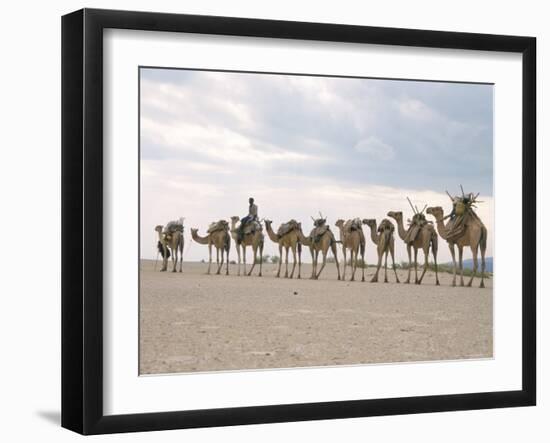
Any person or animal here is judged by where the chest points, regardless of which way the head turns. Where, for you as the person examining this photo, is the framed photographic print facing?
facing the viewer and to the right of the viewer
